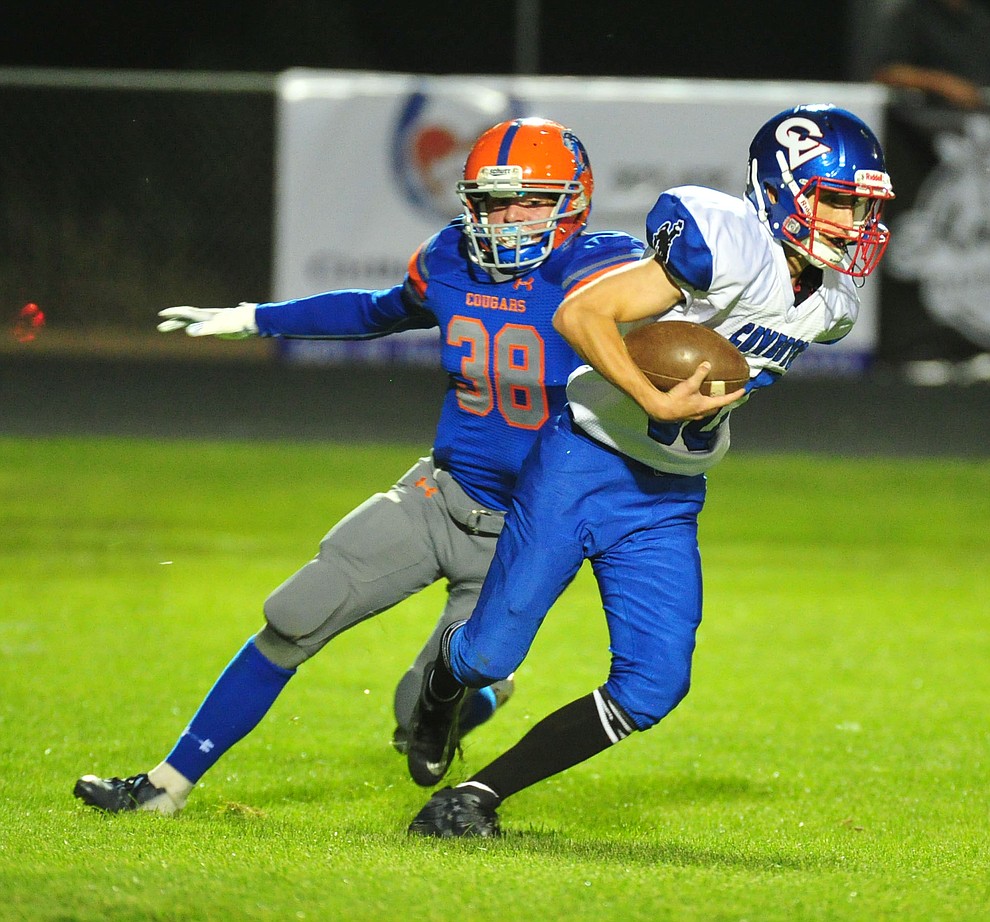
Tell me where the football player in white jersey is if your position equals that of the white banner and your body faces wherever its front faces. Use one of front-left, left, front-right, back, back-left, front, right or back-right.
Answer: front

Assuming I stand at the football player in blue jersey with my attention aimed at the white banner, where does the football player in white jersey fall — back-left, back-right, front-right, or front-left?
back-right

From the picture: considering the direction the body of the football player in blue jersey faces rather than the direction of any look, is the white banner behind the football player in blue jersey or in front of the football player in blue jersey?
behind

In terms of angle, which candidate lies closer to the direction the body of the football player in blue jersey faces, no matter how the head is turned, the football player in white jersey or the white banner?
the football player in white jersey

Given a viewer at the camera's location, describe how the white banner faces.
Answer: facing the viewer

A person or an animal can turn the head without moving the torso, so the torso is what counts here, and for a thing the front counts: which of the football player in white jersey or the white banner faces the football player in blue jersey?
the white banner

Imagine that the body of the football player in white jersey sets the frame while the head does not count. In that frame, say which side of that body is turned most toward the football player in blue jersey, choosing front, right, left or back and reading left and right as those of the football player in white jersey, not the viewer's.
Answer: back

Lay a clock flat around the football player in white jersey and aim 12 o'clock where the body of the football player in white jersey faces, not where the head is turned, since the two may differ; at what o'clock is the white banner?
The white banner is roughly at 7 o'clock from the football player in white jersey.

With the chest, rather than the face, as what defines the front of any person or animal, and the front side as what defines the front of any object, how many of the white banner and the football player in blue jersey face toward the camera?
2

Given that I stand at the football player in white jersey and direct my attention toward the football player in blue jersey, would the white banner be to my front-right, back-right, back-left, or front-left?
front-right

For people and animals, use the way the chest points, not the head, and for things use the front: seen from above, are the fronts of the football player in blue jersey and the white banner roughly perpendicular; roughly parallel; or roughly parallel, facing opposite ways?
roughly parallel

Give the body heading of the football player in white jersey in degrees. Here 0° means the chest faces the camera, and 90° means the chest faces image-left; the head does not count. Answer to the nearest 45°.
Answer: approximately 315°

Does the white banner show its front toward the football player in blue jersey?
yes
